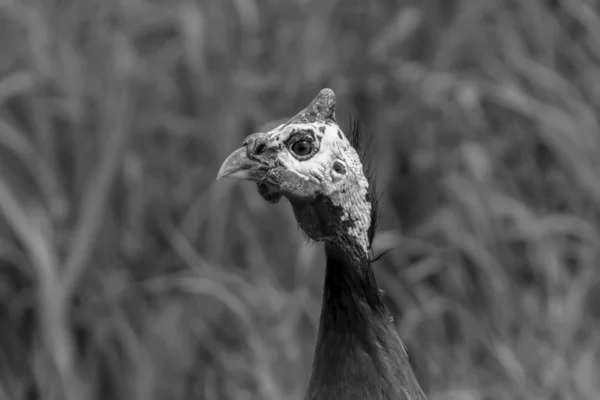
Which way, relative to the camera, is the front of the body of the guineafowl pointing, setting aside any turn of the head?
to the viewer's left
